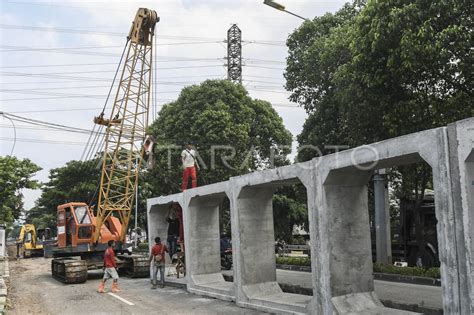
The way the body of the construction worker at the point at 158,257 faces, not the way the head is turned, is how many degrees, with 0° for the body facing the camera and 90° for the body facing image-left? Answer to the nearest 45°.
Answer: approximately 180°

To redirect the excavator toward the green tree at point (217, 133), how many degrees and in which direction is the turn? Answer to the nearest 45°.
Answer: approximately 90° to its left

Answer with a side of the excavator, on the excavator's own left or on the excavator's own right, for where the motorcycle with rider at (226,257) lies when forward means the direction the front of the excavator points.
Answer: on the excavator's own left

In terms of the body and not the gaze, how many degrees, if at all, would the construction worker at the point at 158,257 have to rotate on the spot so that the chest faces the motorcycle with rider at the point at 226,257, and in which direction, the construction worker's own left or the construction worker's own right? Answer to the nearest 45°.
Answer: approximately 45° to the construction worker's own right

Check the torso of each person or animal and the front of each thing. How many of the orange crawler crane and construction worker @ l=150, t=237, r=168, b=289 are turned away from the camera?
1

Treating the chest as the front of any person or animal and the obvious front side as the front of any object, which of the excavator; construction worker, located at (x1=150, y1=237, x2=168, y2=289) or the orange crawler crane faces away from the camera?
the construction worker

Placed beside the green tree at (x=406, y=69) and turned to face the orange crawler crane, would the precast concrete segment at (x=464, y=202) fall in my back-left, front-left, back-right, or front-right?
front-left

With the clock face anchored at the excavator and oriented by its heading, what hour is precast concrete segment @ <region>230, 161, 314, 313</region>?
The precast concrete segment is roughly at 10 o'clock from the excavator.

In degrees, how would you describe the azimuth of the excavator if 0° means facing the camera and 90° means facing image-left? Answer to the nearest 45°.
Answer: approximately 45°
